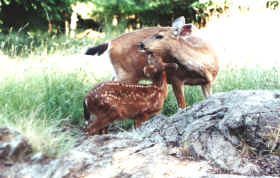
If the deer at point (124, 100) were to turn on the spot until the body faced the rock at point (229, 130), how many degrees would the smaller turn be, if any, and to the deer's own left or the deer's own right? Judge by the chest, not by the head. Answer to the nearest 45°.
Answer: approximately 45° to the deer's own right

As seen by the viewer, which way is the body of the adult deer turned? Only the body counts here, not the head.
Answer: to the viewer's right

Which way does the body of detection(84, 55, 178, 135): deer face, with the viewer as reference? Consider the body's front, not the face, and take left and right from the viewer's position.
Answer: facing to the right of the viewer
